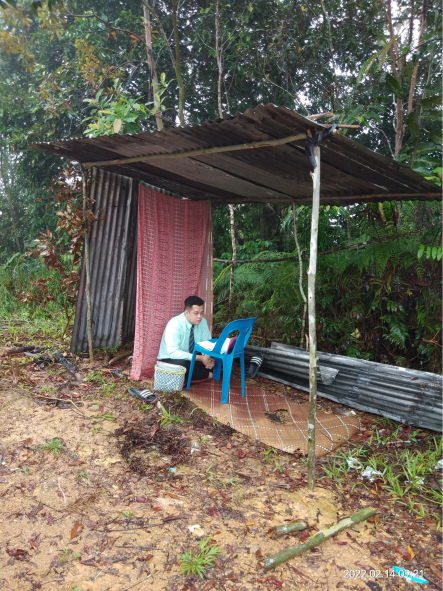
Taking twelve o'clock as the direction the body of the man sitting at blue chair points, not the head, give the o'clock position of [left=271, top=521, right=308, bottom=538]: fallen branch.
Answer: The fallen branch is roughly at 1 o'clock from the man sitting at blue chair.

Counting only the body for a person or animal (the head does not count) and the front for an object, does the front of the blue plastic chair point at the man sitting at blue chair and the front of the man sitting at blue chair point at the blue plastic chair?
yes

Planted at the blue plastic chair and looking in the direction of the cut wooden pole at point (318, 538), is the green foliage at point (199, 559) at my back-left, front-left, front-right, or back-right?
front-right

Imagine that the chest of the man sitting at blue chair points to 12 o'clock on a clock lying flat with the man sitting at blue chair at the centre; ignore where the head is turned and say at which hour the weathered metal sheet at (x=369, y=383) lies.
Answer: The weathered metal sheet is roughly at 11 o'clock from the man sitting at blue chair.

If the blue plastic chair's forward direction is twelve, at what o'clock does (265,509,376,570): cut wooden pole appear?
The cut wooden pole is roughly at 7 o'clock from the blue plastic chair.

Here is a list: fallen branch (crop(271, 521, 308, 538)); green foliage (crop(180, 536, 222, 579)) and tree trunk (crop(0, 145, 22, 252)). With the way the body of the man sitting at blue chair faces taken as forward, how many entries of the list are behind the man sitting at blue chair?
1

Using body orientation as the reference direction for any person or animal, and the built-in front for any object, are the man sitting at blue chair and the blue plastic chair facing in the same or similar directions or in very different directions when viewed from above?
very different directions

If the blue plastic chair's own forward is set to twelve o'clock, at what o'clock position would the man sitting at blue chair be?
The man sitting at blue chair is roughly at 12 o'clock from the blue plastic chair.

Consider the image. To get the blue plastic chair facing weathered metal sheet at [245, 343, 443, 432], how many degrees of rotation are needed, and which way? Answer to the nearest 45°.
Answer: approximately 135° to its right

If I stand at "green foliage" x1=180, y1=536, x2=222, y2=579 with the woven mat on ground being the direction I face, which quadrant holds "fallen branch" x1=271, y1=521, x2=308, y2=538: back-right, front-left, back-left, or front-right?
front-right

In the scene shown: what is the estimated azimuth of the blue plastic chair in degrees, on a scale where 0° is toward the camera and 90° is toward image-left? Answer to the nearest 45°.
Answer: approximately 135°

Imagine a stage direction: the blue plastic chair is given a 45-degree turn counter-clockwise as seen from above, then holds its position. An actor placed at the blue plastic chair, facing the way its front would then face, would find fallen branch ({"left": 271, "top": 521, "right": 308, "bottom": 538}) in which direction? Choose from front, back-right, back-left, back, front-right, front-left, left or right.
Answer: left

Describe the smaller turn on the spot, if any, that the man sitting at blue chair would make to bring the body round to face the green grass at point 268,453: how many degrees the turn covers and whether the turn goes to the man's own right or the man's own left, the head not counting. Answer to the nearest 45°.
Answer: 0° — they already face it

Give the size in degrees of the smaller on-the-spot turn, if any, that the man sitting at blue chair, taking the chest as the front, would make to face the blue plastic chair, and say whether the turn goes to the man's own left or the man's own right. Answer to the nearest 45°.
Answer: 0° — they already face it

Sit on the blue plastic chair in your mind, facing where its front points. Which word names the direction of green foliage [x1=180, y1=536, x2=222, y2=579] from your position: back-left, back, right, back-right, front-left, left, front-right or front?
back-left
